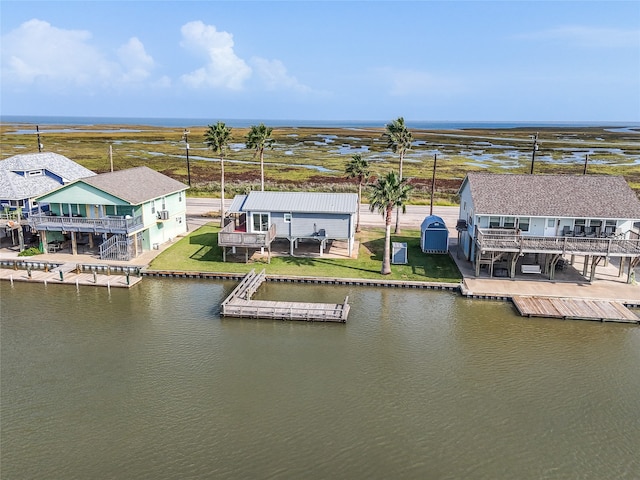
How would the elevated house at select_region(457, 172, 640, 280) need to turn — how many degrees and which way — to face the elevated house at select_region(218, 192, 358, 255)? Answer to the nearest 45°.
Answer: approximately 90° to its right

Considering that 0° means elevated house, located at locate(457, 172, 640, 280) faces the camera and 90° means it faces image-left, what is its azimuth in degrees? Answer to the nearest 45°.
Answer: approximately 0°

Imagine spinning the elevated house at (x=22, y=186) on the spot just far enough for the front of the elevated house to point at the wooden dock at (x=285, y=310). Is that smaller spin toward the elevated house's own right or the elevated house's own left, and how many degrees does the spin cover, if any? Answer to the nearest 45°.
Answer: approximately 45° to the elevated house's own left

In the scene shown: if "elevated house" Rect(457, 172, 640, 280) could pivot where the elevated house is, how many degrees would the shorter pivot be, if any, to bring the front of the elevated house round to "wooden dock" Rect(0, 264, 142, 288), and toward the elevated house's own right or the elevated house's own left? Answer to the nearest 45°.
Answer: approximately 45° to the elevated house's own right

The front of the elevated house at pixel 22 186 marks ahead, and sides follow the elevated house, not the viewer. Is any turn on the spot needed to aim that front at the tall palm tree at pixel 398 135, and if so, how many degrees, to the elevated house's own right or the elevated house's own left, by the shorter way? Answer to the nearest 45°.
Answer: approximately 45° to the elevated house's own left

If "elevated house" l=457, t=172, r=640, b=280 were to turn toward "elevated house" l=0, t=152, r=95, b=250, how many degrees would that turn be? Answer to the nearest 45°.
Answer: approximately 90° to its right

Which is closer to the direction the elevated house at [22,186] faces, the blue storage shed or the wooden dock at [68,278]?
the wooden dock

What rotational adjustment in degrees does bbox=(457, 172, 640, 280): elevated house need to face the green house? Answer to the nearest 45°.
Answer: approximately 90° to its right

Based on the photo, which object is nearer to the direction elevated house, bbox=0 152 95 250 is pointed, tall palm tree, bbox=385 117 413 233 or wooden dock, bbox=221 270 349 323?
the wooden dock

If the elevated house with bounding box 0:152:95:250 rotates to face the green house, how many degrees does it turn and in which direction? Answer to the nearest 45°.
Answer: approximately 45° to its left

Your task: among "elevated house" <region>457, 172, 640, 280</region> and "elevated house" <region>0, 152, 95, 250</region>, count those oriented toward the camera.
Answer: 2

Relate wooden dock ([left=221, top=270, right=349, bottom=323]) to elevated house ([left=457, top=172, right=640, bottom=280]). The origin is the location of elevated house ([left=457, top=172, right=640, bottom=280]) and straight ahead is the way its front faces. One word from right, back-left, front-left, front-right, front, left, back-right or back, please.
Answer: front-right
